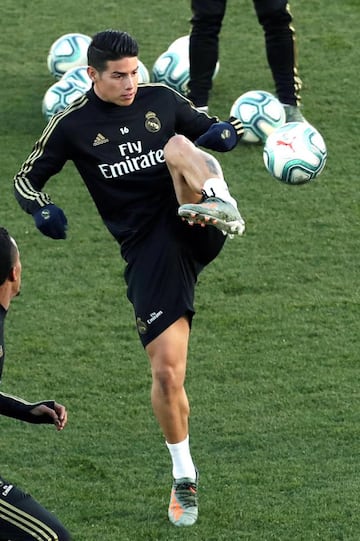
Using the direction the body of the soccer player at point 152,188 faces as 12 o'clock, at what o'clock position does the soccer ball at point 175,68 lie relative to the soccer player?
The soccer ball is roughly at 6 o'clock from the soccer player.

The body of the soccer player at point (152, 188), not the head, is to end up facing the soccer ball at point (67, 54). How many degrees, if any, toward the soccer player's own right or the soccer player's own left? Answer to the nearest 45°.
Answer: approximately 180°

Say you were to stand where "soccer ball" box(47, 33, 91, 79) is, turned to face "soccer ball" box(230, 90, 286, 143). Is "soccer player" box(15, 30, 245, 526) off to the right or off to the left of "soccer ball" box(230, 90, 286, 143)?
right

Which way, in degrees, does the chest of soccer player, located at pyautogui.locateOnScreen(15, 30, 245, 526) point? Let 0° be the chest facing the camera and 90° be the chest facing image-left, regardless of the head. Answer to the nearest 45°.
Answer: approximately 0°

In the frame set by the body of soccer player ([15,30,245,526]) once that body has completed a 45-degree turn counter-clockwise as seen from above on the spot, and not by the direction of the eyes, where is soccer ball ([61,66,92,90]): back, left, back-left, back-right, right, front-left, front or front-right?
back-left
